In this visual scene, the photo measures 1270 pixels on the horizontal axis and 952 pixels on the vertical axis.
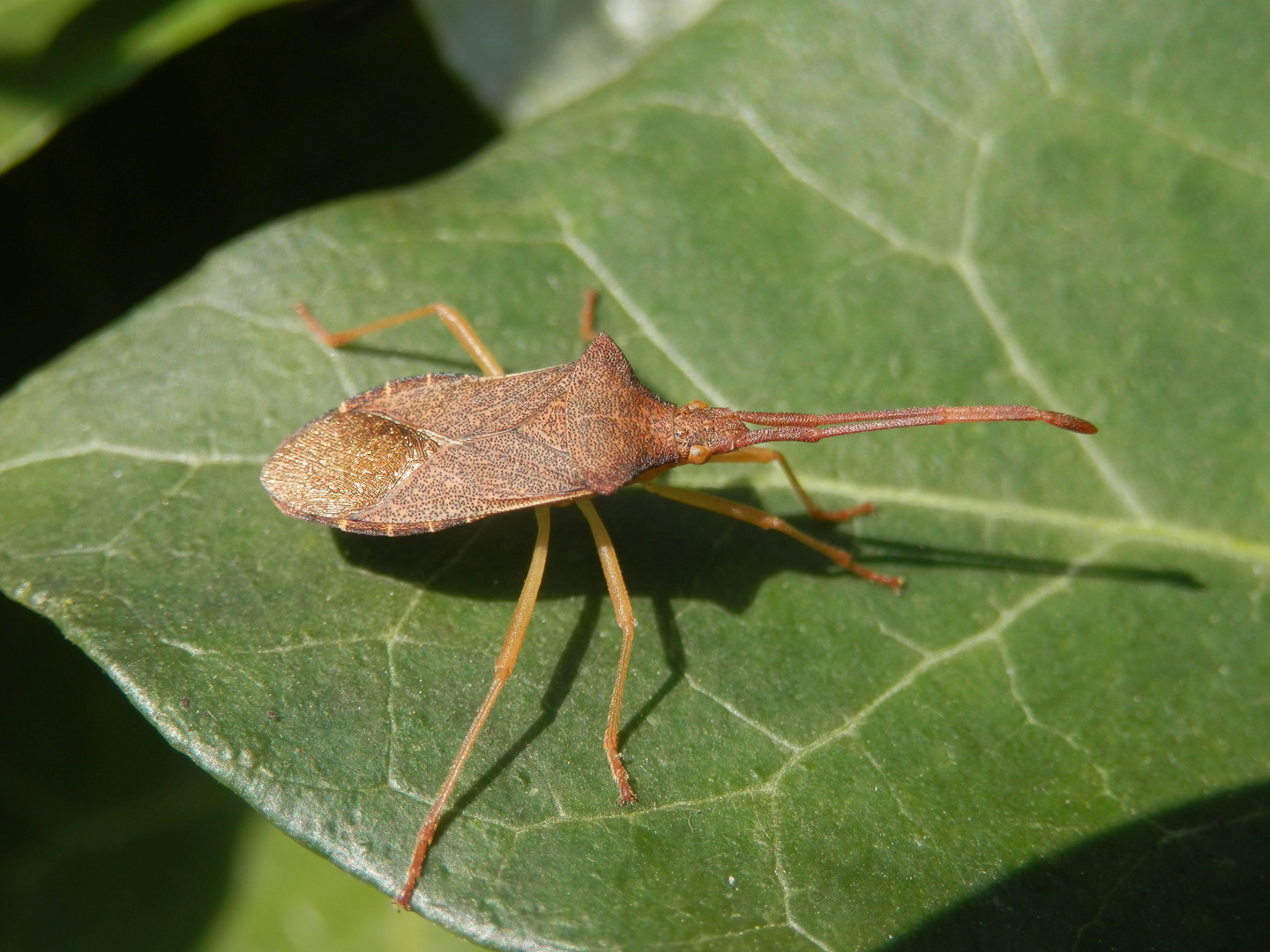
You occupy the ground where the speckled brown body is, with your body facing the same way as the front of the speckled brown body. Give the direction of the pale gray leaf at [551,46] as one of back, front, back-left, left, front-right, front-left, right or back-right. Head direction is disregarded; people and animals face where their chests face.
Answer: front-left

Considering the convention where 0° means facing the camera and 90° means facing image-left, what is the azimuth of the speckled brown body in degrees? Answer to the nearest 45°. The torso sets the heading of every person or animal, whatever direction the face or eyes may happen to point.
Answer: approximately 270°
